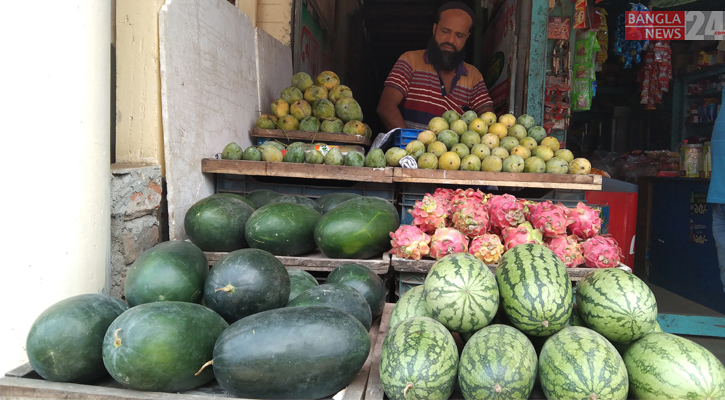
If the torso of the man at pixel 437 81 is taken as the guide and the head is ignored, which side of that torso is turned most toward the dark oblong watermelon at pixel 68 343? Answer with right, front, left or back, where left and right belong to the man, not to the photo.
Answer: front

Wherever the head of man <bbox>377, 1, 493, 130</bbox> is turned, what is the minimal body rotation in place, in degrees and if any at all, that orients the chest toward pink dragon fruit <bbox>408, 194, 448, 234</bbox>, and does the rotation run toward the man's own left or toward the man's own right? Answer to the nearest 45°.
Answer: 0° — they already face it

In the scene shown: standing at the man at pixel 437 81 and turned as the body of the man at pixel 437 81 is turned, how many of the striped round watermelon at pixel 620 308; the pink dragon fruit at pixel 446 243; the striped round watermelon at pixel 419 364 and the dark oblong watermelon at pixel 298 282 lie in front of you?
4

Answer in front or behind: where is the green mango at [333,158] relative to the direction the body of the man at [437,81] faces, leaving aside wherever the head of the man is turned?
in front

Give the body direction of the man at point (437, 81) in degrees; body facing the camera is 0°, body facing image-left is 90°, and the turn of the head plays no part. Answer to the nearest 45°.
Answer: approximately 0°

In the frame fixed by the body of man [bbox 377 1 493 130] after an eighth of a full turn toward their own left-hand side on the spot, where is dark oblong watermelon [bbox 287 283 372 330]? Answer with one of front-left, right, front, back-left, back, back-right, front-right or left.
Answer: front-right

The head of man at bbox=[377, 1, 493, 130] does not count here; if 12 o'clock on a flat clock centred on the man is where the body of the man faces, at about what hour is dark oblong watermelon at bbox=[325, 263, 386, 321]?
The dark oblong watermelon is roughly at 12 o'clock from the man.

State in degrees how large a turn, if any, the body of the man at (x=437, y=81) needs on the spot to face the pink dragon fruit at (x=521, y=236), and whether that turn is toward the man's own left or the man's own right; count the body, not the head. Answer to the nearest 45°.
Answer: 0° — they already face it

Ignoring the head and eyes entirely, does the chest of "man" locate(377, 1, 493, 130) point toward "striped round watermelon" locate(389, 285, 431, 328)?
yes

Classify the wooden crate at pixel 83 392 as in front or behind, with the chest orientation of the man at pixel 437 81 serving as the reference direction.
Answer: in front

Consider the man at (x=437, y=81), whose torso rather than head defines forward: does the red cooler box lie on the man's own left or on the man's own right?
on the man's own left

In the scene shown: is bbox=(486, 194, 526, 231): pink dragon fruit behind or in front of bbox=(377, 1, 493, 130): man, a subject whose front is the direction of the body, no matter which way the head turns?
in front

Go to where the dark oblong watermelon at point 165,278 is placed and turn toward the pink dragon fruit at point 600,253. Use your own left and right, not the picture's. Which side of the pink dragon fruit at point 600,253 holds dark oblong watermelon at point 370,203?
left
